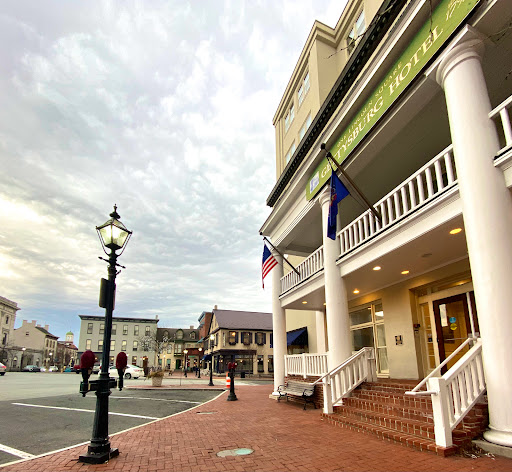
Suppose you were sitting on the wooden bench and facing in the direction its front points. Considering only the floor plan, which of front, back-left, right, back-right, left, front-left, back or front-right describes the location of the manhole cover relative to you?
front-left

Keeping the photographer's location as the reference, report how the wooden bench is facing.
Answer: facing the viewer and to the left of the viewer

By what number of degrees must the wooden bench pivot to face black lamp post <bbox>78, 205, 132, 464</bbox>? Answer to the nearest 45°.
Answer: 0° — it already faces it

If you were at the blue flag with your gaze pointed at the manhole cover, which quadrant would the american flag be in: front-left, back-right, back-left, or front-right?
back-right

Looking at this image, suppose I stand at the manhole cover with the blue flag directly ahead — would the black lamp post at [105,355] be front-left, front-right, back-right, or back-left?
back-left
